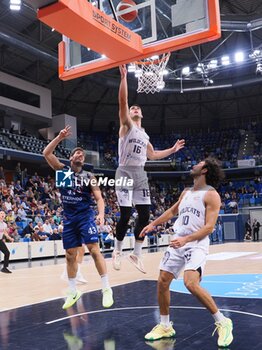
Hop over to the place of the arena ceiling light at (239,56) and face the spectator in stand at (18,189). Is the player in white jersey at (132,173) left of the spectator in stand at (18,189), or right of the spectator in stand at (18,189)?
left

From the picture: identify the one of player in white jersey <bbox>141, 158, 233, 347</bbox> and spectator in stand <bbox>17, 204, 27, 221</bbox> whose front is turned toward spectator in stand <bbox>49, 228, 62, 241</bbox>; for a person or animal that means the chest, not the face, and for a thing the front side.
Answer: spectator in stand <bbox>17, 204, 27, 221</bbox>

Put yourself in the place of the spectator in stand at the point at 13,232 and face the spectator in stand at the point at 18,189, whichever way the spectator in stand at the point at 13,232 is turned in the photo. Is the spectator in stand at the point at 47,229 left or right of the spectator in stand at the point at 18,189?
right

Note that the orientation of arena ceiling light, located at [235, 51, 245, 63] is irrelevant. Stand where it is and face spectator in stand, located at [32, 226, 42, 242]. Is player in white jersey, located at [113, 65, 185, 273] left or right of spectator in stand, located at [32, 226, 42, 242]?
left

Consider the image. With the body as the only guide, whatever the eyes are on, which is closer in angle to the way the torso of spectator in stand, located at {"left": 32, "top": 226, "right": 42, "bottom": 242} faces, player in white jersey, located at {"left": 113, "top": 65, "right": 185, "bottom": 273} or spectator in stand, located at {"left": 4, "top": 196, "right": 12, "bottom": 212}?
the player in white jersey

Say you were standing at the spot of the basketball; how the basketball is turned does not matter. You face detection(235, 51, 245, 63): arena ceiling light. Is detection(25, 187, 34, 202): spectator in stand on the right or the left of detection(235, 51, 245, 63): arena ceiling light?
left

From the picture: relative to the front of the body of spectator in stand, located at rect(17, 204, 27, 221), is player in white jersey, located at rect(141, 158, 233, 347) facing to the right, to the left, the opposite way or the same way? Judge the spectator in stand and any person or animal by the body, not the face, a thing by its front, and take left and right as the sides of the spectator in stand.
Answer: to the right

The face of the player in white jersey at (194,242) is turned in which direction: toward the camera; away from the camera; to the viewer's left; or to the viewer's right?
to the viewer's left

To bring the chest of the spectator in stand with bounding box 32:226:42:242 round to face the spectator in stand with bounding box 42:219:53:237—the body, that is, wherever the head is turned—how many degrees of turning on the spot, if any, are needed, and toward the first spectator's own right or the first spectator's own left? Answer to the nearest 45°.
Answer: approximately 90° to the first spectator's own left
